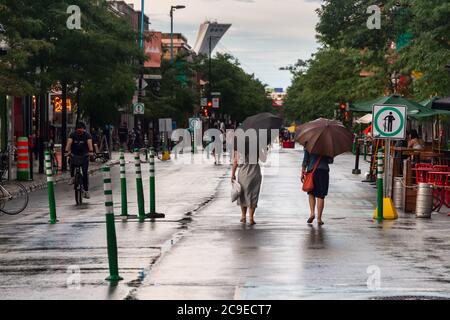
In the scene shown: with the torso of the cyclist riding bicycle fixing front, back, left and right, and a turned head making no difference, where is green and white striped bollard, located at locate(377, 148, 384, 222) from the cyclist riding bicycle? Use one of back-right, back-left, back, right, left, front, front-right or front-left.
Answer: front-left

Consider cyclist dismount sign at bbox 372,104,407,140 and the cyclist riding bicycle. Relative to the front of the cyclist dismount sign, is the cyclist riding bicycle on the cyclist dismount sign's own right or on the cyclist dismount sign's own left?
on the cyclist dismount sign's own right

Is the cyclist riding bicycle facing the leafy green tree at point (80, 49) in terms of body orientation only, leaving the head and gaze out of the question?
no

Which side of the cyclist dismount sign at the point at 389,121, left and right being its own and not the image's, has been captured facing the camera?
front

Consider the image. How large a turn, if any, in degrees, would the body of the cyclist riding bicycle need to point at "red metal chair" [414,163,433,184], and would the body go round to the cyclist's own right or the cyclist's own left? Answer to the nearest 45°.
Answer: approximately 90° to the cyclist's own left

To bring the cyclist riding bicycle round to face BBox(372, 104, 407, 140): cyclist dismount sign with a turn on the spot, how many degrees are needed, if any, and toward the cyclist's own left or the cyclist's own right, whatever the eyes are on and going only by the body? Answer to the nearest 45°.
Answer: approximately 45° to the cyclist's own left

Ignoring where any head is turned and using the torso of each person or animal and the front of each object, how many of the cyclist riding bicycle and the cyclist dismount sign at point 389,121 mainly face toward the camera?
2

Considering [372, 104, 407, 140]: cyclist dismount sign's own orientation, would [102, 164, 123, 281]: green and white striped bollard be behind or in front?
in front

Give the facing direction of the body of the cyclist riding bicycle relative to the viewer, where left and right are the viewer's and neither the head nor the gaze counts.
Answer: facing the viewer

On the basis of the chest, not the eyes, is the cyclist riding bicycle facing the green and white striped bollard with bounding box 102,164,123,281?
yes

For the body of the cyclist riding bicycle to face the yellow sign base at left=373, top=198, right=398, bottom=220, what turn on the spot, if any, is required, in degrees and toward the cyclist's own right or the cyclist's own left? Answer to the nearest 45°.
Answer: approximately 45° to the cyclist's own left

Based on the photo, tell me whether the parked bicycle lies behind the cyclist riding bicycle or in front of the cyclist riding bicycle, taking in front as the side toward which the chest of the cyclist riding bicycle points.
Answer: in front
